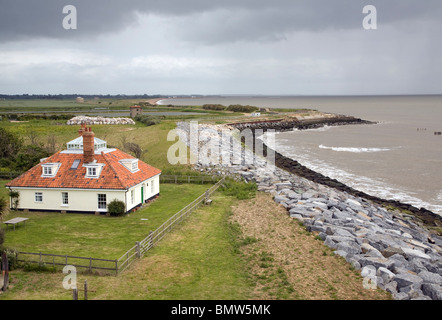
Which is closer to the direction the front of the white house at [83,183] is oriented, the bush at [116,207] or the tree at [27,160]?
the bush

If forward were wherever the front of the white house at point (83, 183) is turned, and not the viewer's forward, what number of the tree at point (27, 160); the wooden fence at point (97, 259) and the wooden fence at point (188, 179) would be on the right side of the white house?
1

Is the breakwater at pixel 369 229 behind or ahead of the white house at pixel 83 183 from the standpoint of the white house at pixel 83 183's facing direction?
ahead
